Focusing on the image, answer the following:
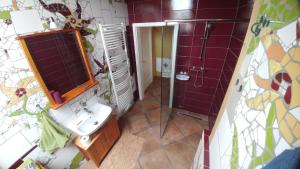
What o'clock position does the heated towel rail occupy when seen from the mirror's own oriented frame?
The heated towel rail is roughly at 10 o'clock from the mirror.

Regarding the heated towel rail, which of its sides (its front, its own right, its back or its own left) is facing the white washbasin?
right

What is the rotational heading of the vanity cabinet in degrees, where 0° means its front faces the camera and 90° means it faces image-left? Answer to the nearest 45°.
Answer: approximately 315°

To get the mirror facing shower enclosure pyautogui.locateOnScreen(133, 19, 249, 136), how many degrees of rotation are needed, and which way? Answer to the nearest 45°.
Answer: approximately 45° to its left

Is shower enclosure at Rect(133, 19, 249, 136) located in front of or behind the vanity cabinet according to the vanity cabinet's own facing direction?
in front

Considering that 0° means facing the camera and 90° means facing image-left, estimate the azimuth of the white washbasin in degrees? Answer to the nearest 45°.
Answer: approximately 315°

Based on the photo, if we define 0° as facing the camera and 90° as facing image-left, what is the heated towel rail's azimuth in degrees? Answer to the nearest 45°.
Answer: approximately 315°

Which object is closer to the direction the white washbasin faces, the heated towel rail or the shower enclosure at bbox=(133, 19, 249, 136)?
the shower enclosure

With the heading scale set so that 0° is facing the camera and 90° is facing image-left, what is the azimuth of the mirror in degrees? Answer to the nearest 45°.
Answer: approximately 315°

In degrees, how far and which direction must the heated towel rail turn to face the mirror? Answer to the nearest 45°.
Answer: approximately 90° to its right
